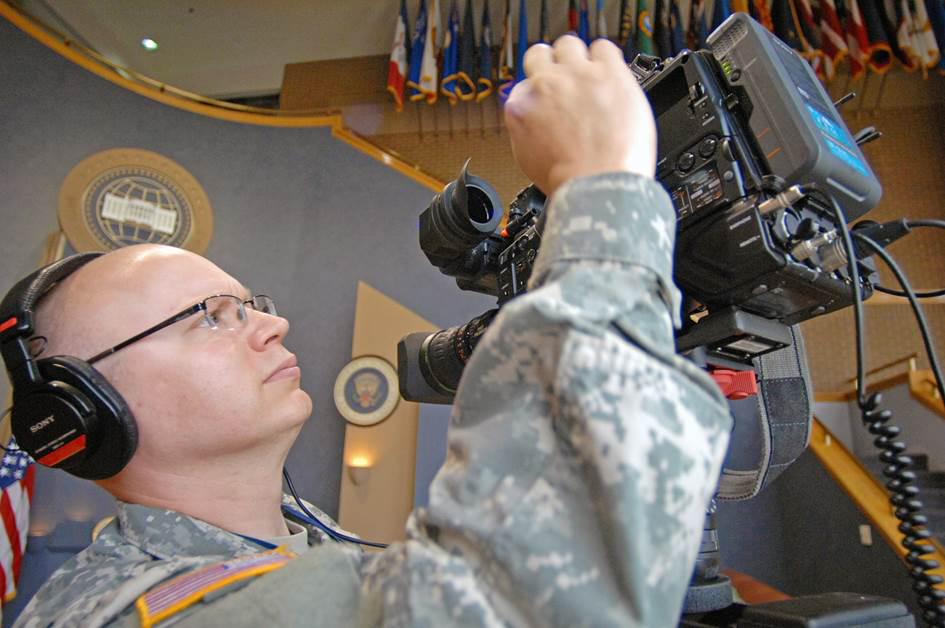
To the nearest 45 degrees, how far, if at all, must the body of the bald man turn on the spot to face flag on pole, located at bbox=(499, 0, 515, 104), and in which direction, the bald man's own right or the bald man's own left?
approximately 90° to the bald man's own left

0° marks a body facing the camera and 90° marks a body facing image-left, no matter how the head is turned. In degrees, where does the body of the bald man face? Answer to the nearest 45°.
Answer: approximately 270°

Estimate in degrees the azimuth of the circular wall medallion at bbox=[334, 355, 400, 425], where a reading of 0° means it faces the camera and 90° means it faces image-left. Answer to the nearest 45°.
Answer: approximately 0°

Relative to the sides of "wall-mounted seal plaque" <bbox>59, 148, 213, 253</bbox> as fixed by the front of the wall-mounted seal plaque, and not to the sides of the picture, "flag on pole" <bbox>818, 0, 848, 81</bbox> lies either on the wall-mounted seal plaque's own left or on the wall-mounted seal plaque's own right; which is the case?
on the wall-mounted seal plaque's own left

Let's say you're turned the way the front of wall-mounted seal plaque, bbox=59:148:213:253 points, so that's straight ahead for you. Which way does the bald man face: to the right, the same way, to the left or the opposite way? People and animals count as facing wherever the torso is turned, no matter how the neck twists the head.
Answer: to the left

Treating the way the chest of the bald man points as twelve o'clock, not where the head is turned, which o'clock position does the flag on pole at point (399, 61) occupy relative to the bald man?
The flag on pole is roughly at 9 o'clock from the bald man.

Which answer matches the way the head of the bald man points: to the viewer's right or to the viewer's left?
to the viewer's right

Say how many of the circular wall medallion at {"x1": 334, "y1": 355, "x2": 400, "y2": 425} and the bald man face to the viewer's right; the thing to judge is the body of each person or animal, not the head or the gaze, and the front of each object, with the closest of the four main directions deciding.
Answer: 1
